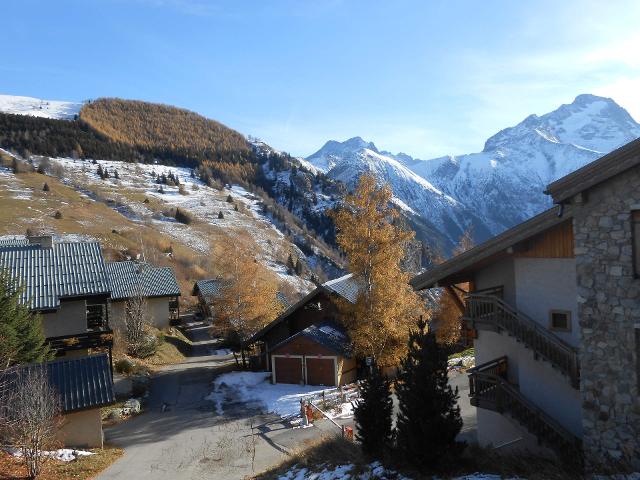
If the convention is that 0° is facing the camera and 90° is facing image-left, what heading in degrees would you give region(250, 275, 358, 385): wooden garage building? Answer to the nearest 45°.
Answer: approximately 0°

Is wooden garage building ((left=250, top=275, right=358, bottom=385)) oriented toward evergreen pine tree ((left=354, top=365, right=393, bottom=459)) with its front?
yes

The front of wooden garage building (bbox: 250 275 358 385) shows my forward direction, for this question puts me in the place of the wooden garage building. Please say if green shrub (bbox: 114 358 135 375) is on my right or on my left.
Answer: on my right

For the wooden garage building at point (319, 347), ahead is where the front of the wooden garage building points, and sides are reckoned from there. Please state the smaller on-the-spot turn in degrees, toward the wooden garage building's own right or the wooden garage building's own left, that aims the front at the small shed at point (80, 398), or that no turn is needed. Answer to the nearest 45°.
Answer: approximately 45° to the wooden garage building's own right

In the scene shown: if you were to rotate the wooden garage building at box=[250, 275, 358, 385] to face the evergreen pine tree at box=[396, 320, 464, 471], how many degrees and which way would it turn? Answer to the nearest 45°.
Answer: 0° — it already faces it

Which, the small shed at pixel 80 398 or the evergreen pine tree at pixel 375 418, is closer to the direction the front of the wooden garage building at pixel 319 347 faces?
the evergreen pine tree

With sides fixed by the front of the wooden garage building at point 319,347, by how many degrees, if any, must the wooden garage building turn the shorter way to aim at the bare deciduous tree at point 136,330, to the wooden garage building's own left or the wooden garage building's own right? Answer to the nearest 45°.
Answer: approximately 135° to the wooden garage building's own right
